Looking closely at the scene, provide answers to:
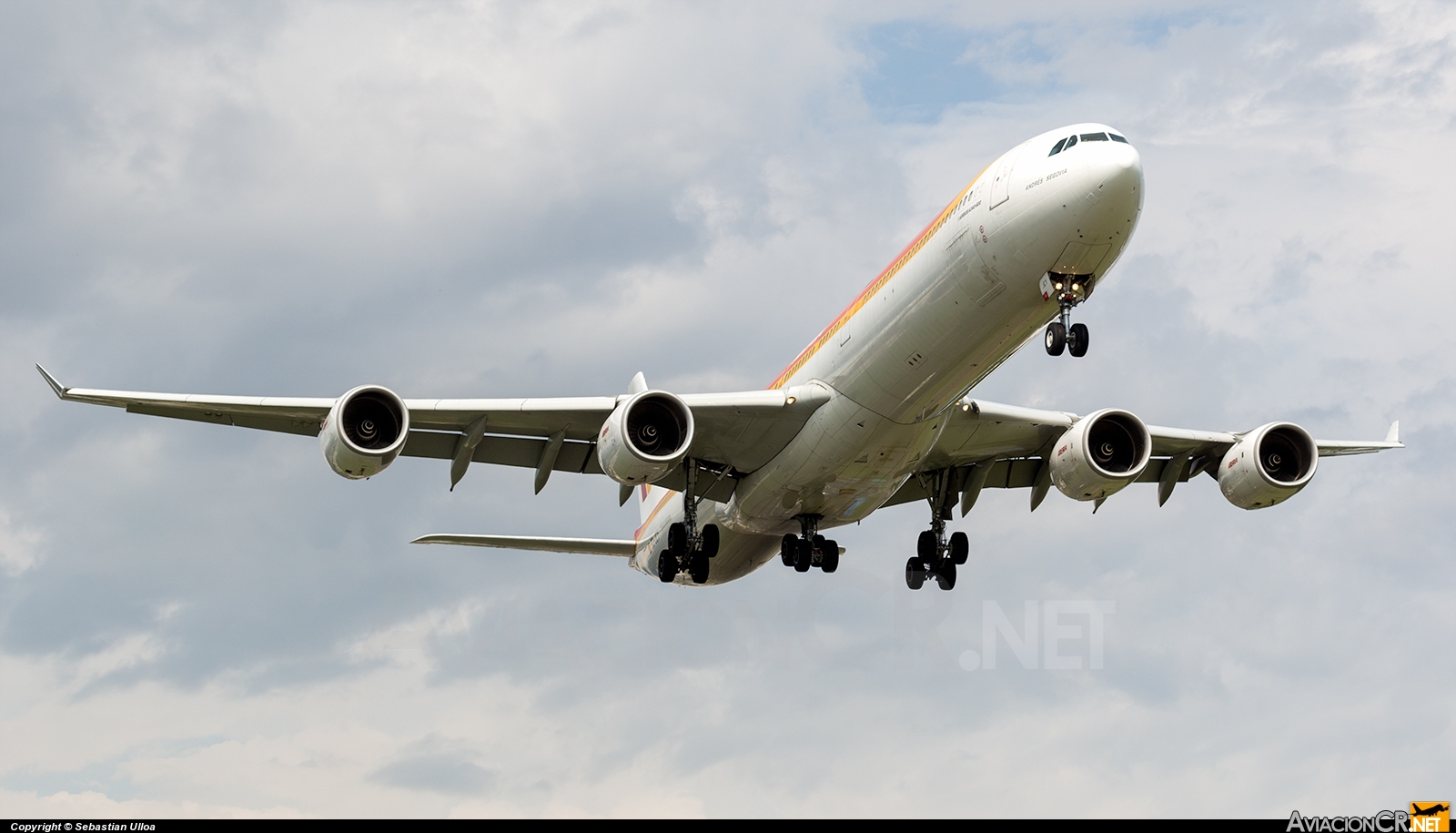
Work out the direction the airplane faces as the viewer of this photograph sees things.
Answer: facing the viewer and to the right of the viewer

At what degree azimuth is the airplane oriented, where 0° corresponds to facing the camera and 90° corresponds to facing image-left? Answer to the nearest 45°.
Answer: approximately 315°
